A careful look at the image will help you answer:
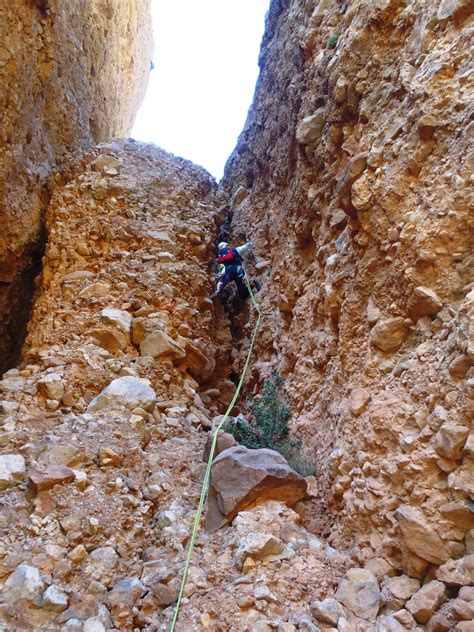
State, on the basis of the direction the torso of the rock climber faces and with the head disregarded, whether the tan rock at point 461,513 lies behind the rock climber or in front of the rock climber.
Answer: behind

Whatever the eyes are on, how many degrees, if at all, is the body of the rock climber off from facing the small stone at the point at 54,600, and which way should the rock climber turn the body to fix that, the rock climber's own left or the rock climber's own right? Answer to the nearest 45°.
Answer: approximately 180°

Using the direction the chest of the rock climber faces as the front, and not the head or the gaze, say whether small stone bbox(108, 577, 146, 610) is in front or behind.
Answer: behind

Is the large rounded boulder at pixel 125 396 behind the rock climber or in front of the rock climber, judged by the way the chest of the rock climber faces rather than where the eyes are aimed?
behind

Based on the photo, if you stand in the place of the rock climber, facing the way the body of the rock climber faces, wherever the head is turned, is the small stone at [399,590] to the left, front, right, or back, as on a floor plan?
back

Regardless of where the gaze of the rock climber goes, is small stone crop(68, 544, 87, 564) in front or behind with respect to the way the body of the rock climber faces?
behind

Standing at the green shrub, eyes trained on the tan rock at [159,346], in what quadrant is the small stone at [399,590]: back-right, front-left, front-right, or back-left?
back-left

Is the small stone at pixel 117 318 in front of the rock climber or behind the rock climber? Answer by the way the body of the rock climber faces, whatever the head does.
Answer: behind

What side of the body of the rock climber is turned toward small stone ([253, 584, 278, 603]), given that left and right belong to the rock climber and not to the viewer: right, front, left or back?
back

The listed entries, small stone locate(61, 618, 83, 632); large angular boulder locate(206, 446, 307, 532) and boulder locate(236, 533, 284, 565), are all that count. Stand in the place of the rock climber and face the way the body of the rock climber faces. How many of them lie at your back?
3

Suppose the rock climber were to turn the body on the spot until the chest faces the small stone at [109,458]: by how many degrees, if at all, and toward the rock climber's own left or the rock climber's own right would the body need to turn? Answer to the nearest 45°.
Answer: approximately 180°

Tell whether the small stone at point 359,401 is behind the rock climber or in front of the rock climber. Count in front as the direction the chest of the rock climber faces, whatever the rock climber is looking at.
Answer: behind

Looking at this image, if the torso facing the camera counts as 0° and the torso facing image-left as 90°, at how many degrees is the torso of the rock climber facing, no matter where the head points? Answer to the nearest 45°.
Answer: approximately 180°
